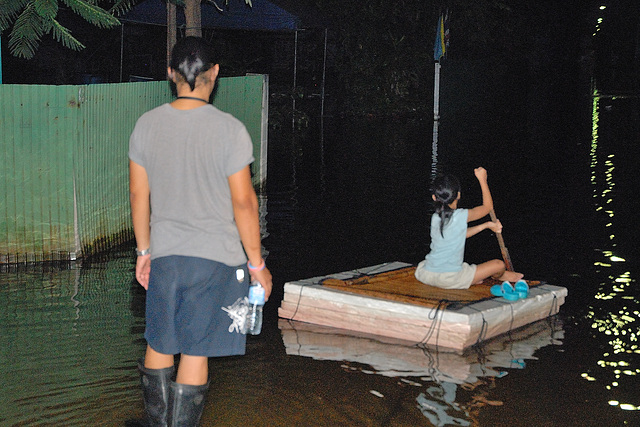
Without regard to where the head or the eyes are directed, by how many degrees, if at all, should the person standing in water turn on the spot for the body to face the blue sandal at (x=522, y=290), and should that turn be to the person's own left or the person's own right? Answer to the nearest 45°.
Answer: approximately 45° to the person's own right

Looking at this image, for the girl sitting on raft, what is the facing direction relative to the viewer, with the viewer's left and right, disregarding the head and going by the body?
facing away from the viewer and to the right of the viewer

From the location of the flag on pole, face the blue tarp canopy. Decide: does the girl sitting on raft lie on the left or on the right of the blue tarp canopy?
left

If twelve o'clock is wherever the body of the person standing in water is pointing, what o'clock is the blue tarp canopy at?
The blue tarp canopy is roughly at 12 o'clock from the person standing in water.

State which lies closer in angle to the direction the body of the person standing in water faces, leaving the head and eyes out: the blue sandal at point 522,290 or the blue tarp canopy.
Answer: the blue tarp canopy

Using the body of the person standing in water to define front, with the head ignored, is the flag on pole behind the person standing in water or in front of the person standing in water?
in front

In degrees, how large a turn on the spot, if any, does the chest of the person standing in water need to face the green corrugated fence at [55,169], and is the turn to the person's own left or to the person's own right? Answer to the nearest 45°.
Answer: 0° — they already face it

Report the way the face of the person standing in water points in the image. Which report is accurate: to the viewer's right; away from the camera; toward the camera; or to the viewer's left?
away from the camera

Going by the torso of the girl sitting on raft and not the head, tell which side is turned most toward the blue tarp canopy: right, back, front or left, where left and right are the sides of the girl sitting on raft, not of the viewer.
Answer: left

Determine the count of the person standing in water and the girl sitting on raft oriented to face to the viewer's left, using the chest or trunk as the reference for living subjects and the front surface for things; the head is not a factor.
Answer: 0

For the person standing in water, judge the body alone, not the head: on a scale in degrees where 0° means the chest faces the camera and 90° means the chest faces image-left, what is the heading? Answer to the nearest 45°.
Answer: approximately 180°
